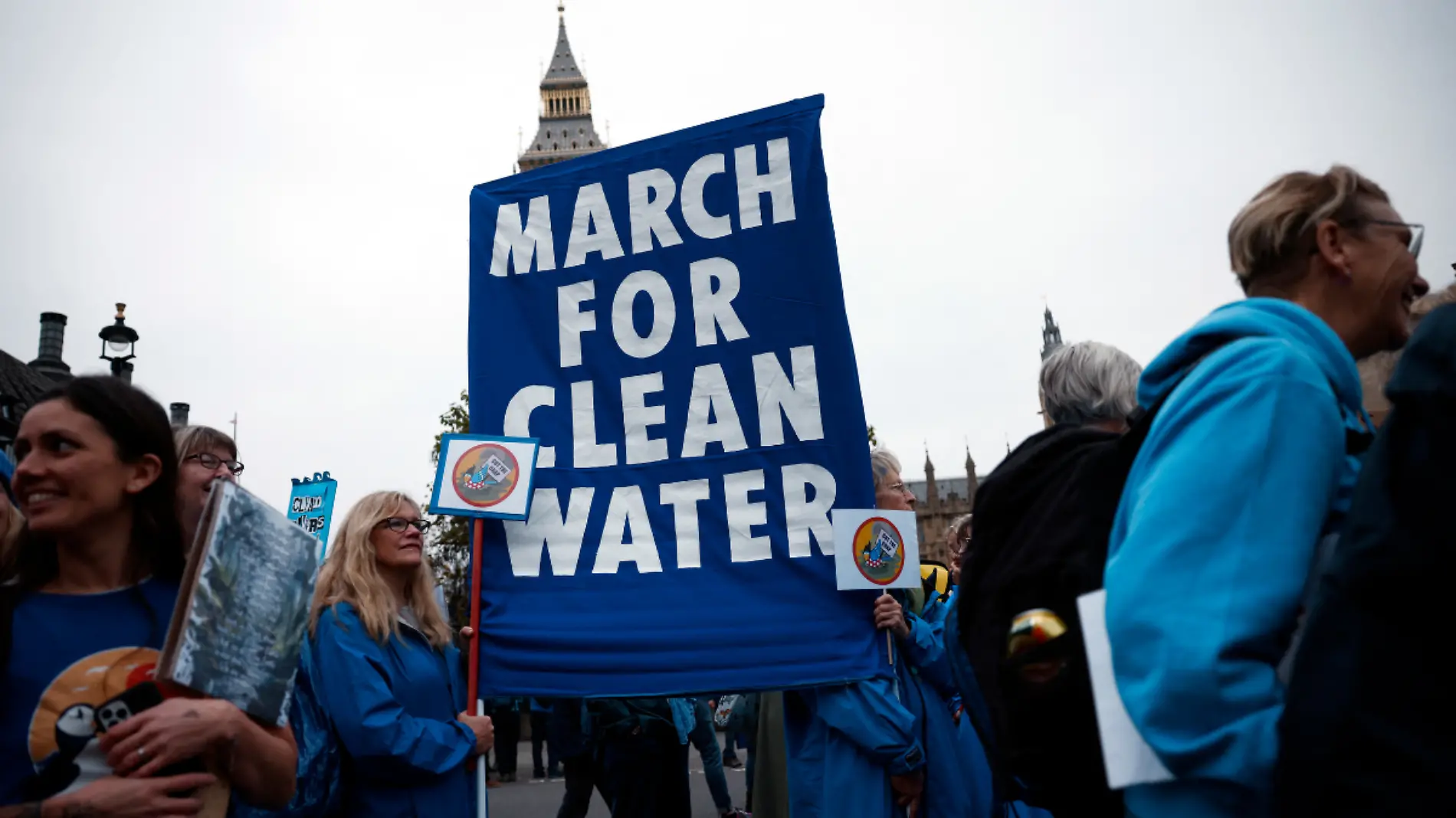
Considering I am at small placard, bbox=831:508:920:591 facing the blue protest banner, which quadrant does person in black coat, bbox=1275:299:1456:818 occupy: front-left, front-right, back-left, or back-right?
back-left

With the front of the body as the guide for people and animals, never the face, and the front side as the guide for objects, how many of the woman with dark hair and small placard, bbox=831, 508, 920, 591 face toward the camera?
2

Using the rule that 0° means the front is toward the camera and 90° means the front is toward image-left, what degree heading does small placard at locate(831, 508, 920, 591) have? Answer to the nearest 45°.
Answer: approximately 0°

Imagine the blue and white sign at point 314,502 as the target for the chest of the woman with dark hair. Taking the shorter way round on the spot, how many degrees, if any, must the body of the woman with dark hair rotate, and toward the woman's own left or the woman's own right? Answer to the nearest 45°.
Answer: approximately 180°

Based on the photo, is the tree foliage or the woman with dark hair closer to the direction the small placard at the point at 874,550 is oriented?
the woman with dark hair

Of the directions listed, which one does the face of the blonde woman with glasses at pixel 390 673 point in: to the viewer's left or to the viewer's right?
to the viewer's right

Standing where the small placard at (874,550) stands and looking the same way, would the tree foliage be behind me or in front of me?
behind

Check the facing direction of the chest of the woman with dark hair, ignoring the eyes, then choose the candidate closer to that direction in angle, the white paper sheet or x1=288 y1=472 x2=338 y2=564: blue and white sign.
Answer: the white paper sheet
